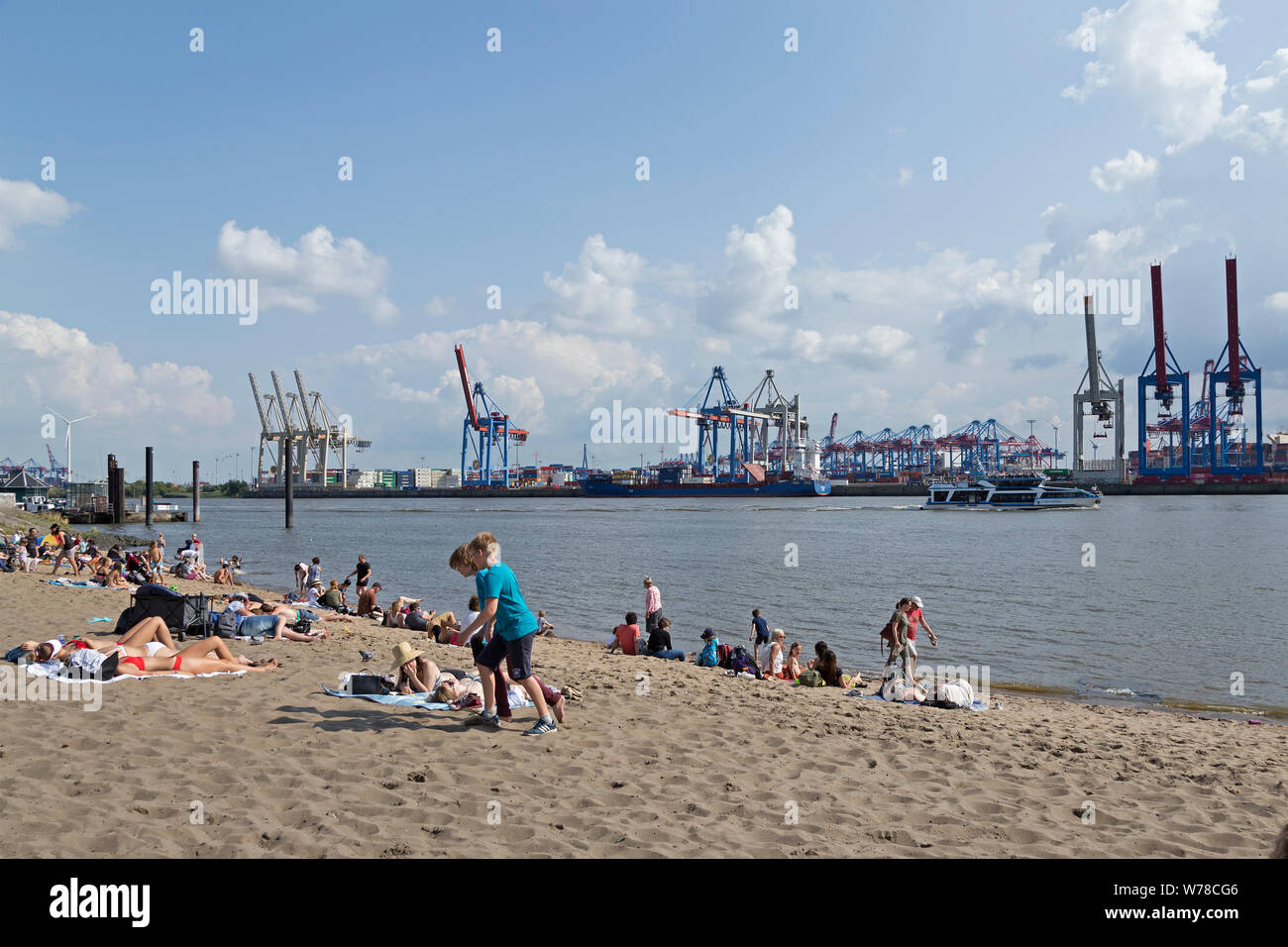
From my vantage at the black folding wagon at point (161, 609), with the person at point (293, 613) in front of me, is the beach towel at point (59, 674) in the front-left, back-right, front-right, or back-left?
back-right

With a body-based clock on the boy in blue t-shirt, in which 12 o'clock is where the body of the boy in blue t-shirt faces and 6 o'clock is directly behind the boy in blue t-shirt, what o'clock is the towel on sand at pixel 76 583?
The towel on sand is roughly at 2 o'clock from the boy in blue t-shirt.

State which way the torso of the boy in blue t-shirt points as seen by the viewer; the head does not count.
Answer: to the viewer's left

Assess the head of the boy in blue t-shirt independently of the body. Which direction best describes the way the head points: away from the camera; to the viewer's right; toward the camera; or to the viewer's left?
to the viewer's left

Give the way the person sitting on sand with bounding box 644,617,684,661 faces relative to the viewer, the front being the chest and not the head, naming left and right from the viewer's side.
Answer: facing away from the viewer and to the right of the viewer

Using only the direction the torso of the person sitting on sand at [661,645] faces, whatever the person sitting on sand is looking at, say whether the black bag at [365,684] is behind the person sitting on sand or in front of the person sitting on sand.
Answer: behind

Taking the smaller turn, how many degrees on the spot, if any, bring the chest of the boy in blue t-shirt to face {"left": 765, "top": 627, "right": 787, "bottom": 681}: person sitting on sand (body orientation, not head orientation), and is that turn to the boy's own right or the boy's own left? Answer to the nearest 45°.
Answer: approximately 135° to the boy's own right

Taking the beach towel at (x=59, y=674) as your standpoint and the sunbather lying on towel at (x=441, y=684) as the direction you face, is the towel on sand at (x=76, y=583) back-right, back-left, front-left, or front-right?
back-left

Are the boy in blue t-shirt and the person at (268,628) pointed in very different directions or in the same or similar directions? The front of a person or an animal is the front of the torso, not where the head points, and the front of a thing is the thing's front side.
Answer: very different directions

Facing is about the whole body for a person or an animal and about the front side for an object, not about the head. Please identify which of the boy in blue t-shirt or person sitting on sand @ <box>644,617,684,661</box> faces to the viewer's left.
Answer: the boy in blue t-shirt
